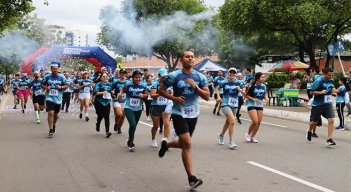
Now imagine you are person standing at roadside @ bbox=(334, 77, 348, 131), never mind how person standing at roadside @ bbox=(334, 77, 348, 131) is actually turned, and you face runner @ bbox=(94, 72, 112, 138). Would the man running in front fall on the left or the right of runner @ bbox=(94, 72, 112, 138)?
left

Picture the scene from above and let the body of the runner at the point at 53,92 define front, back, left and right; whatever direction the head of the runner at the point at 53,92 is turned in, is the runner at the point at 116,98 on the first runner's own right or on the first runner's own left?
on the first runner's own left

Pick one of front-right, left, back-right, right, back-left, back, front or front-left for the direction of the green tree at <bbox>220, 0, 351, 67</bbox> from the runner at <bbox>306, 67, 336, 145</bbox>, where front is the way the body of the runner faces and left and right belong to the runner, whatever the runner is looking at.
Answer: back-left

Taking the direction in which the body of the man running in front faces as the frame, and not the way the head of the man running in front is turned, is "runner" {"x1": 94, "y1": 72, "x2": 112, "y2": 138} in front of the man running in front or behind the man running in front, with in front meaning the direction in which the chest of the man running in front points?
behind
